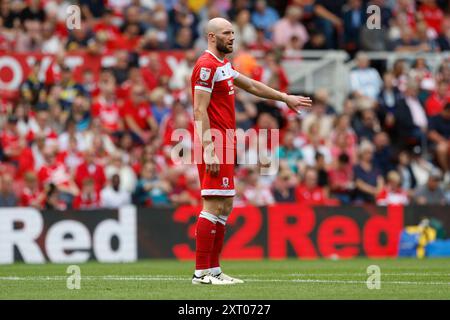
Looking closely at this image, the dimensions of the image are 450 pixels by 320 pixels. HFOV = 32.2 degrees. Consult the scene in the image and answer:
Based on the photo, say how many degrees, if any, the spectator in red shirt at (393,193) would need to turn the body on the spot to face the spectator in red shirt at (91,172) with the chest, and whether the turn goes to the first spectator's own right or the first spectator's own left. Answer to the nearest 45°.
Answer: approximately 90° to the first spectator's own right

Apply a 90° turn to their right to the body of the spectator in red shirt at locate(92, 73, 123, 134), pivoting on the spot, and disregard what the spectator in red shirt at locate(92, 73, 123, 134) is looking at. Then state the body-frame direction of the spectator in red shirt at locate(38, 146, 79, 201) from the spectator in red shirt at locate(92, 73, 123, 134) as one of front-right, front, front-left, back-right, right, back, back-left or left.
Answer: front-left

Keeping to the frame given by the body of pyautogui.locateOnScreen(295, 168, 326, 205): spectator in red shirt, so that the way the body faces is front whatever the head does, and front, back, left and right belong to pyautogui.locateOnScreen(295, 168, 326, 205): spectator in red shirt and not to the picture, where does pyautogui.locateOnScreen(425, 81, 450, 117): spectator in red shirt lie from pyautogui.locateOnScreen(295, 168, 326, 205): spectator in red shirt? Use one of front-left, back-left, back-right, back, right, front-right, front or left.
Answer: back-left

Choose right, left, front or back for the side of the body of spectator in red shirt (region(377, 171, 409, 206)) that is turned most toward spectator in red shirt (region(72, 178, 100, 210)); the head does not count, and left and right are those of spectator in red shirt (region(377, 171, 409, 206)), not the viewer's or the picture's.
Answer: right
